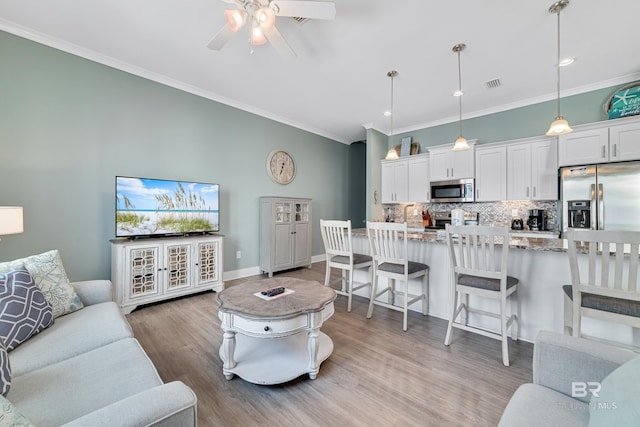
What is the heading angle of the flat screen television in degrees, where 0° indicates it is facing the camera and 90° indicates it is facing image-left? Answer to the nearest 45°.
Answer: approximately 315°

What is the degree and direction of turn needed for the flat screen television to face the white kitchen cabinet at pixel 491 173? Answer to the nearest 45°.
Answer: approximately 45° to its left

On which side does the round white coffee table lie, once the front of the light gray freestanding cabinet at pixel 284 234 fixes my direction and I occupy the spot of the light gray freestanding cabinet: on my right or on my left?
on my right

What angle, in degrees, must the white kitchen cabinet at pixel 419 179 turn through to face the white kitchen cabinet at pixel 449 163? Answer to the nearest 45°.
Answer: approximately 45° to its left

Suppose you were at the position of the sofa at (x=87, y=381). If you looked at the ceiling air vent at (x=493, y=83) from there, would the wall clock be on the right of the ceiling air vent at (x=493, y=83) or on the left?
left

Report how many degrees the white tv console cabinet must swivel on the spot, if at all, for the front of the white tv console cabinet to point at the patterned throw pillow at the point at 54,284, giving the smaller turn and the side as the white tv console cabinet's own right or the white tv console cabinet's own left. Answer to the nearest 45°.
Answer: approximately 90° to the white tv console cabinet's own right

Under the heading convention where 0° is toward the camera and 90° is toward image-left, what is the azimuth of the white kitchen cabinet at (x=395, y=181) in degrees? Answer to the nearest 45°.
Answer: approximately 0°

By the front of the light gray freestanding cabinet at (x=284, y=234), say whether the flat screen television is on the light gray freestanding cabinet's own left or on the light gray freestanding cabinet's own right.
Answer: on the light gray freestanding cabinet's own right
